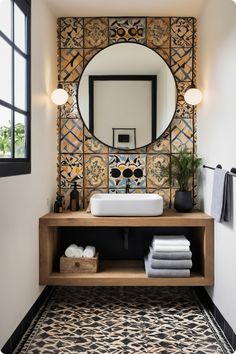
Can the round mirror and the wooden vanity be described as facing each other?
no

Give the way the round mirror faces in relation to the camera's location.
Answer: facing the viewer

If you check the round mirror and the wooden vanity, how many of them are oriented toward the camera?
2

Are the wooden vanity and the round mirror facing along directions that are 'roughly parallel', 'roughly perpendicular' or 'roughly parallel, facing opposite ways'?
roughly parallel

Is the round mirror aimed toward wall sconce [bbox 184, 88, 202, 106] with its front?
no

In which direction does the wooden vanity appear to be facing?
toward the camera
